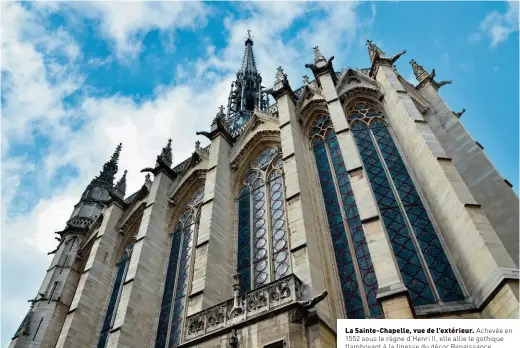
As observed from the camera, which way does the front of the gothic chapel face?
facing away from the viewer and to the left of the viewer
